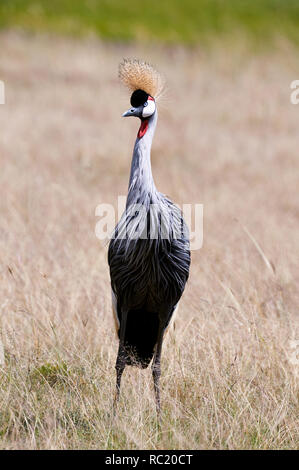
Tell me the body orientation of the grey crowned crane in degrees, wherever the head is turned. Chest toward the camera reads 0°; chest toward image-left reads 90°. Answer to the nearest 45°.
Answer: approximately 0°
